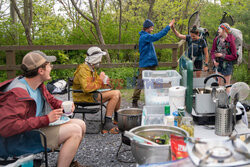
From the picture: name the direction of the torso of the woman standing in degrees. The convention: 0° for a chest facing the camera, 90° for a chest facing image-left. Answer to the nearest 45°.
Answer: approximately 45°

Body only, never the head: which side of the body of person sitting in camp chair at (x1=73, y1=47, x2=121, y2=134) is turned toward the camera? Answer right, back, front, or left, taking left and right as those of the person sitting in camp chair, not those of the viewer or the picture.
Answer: right

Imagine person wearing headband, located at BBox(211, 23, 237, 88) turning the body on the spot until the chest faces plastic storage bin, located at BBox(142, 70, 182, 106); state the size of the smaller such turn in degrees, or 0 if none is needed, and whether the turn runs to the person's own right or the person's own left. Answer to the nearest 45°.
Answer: approximately 45° to the person's own left

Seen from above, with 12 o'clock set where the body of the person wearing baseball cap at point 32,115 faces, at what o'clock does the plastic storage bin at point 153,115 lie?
The plastic storage bin is roughly at 12 o'clock from the person wearing baseball cap.

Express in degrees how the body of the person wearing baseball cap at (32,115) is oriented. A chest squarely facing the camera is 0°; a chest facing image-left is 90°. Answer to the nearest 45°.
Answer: approximately 270°

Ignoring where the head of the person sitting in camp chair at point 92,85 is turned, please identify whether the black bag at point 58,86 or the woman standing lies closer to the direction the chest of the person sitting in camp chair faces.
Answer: the woman standing

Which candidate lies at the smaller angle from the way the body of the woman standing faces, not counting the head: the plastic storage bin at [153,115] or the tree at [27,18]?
the plastic storage bin

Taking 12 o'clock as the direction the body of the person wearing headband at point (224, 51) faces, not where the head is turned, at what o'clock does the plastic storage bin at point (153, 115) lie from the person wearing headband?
The plastic storage bin is roughly at 11 o'clock from the person wearing headband.

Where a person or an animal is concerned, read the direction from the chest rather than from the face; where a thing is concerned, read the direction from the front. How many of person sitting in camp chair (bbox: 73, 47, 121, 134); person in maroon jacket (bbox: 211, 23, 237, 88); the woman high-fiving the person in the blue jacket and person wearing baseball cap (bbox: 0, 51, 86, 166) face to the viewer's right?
2

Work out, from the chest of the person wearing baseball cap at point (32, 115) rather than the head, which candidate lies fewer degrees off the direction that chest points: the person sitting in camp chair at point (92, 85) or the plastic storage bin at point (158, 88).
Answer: the plastic storage bin

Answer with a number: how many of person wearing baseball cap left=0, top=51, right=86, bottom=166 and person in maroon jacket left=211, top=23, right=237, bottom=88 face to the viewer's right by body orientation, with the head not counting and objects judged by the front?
1

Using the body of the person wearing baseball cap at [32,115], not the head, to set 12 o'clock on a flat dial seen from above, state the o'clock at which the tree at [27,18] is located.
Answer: The tree is roughly at 9 o'clock from the person wearing baseball cap.
